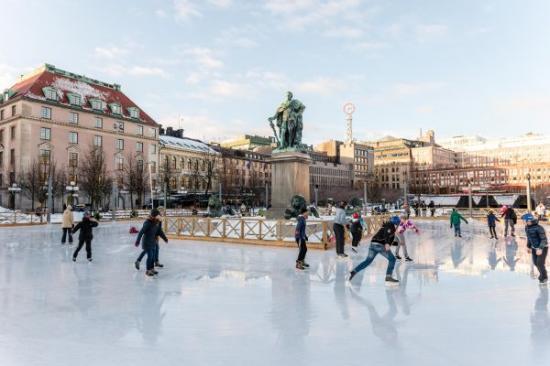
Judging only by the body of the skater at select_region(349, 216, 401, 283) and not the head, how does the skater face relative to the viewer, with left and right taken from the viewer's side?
facing to the right of the viewer

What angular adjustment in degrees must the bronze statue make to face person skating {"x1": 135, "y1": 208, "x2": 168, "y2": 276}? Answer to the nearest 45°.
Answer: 0° — it already faces them

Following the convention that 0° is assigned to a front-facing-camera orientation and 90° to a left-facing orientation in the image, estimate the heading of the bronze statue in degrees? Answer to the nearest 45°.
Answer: approximately 0°
